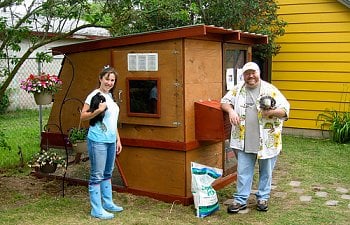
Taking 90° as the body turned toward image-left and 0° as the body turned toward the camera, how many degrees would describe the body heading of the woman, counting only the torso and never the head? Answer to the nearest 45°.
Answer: approximately 315°

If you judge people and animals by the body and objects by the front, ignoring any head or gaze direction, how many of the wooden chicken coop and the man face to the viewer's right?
0

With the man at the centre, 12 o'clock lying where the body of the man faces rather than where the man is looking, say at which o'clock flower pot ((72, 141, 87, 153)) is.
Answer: The flower pot is roughly at 3 o'clock from the man.

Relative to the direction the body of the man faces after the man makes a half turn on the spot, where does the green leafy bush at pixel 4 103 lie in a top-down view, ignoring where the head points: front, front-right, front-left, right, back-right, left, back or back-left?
front-left

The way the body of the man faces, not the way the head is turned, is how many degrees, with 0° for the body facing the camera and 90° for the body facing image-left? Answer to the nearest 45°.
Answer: approximately 0°

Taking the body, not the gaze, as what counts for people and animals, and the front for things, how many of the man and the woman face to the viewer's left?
0

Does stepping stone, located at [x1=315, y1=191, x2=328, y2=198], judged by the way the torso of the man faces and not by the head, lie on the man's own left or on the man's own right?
on the man's own left

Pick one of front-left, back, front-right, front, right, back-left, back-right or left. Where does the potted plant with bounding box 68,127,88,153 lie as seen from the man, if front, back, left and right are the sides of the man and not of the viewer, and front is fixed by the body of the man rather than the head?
right

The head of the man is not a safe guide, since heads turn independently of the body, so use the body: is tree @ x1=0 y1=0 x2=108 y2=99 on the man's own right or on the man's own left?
on the man's own right

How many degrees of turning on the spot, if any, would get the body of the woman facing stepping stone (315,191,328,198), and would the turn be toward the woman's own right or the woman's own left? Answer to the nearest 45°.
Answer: approximately 45° to the woman's own left
